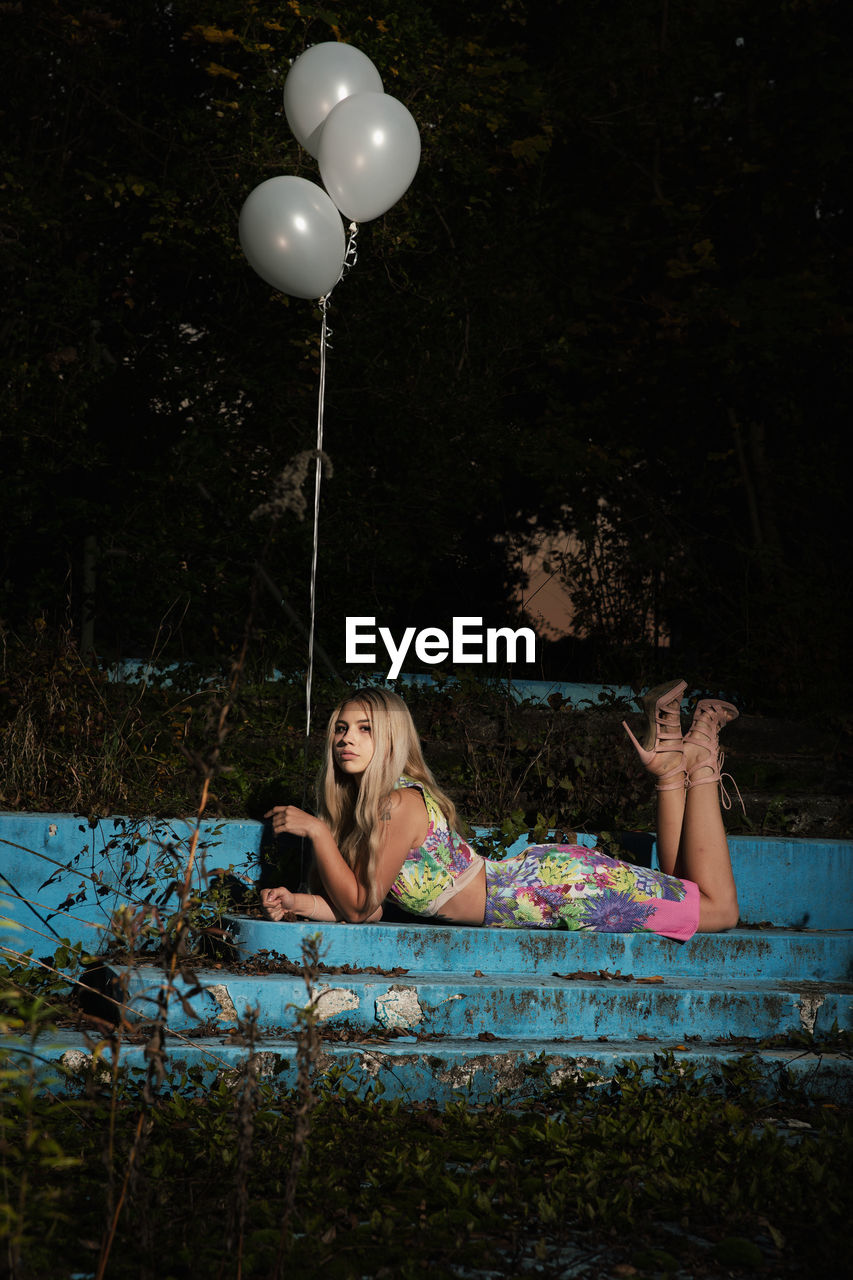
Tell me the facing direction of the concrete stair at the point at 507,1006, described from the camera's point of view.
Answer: facing the viewer
